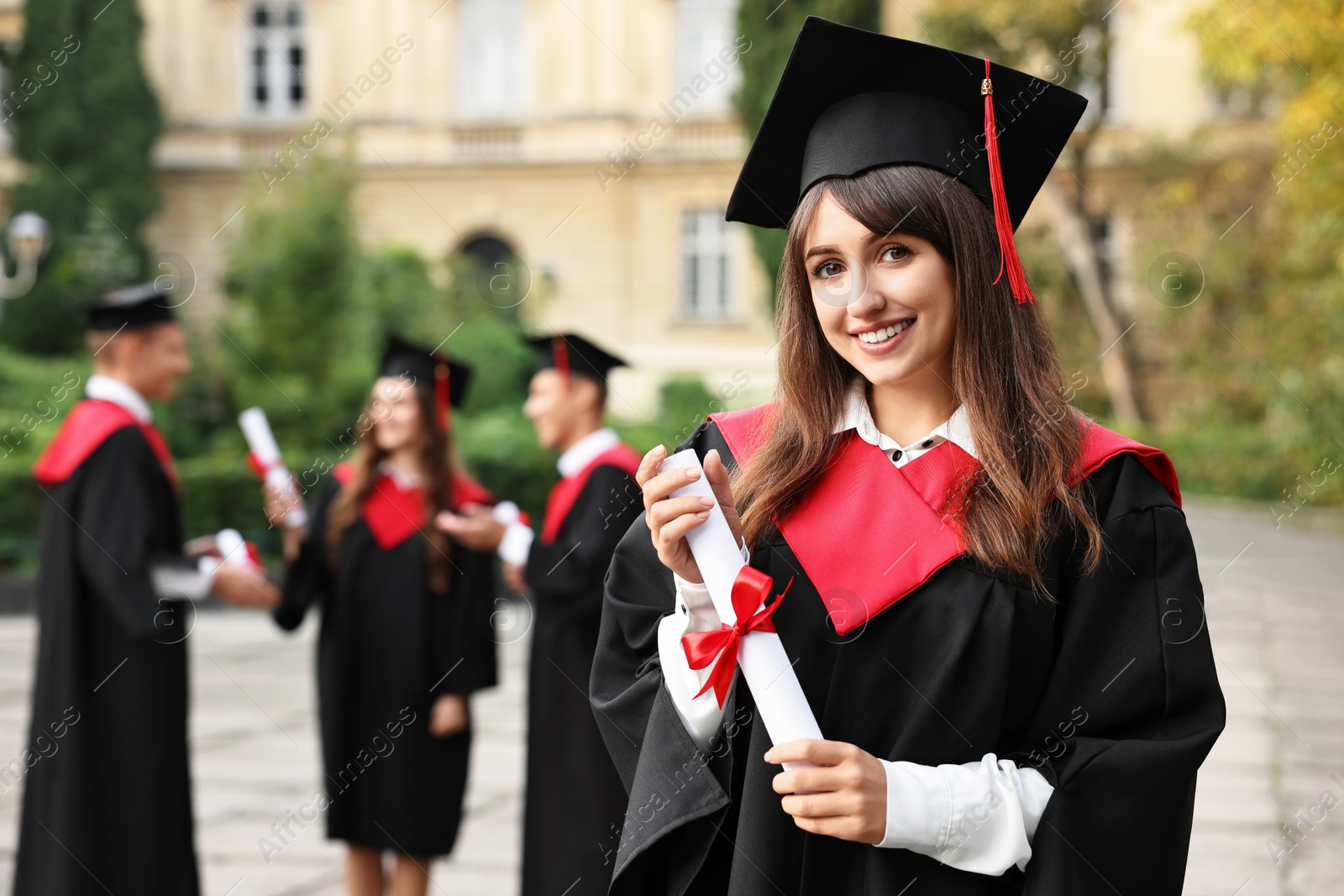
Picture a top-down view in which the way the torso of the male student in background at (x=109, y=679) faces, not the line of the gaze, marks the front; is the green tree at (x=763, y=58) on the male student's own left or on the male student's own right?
on the male student's own left

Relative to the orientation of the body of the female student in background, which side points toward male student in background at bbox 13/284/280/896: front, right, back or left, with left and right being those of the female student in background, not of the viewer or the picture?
right

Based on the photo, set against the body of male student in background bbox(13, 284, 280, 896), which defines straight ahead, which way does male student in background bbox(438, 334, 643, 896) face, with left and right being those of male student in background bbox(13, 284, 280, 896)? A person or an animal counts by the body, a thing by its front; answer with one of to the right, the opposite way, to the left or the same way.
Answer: the opposite way

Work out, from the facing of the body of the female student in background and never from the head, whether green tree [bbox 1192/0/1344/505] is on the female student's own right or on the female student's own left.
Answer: on the female student's own left

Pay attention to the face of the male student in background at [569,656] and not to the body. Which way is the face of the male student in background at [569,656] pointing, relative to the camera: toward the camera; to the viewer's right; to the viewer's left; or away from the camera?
to the viewer's left

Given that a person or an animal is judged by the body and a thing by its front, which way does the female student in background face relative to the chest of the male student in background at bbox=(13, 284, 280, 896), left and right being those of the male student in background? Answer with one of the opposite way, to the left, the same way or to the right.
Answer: to the right

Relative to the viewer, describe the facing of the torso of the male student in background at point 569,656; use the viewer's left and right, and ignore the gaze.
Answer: facing to the left of the viewer

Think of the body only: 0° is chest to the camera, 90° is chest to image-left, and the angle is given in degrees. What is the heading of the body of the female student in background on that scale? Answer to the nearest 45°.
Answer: approximately 0°

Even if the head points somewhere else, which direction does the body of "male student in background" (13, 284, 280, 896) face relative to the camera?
to the viewer's right

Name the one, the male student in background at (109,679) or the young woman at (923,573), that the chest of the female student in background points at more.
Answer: the young woman

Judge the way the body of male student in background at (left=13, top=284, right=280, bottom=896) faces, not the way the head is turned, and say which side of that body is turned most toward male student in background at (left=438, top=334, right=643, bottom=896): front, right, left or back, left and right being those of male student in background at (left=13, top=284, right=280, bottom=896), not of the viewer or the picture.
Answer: front

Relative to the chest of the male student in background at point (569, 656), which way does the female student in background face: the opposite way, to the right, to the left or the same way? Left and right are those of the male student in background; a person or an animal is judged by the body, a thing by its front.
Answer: to the left

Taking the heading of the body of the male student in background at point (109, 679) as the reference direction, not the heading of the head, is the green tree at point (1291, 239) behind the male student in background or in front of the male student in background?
in front

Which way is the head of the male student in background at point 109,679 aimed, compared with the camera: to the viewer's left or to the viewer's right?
to the viewer's right

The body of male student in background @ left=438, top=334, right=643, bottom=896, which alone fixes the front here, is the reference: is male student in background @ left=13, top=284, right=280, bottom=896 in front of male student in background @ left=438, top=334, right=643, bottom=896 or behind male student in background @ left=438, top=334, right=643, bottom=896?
in front
